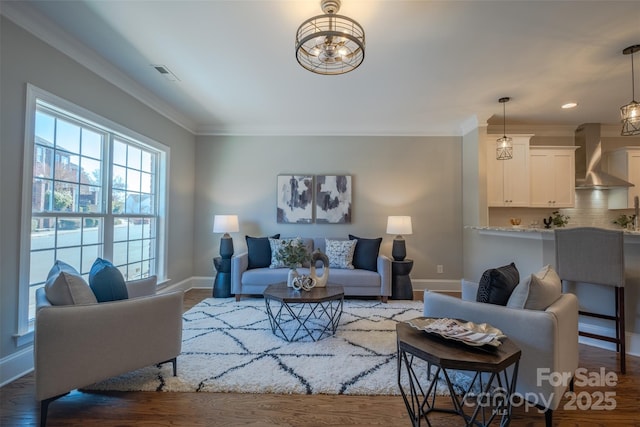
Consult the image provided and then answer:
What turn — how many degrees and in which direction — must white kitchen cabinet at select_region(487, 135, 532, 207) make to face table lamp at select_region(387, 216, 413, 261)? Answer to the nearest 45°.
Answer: approximately 45° to its right

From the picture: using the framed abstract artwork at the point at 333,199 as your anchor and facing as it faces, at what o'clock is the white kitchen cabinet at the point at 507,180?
The white kitchen cabinet is roughly at 9 o'clock from the framed abstract artwork.

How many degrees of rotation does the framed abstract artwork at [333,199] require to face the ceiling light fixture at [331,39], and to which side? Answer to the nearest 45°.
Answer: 0° — it already faces it

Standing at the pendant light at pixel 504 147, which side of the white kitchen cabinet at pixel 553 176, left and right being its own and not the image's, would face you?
front

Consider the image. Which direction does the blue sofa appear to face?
toward the camera

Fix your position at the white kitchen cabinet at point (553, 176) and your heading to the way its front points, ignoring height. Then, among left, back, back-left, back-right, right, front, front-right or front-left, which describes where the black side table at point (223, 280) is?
front-right

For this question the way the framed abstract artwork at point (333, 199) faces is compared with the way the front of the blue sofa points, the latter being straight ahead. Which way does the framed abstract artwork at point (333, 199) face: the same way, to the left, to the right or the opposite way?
the same way

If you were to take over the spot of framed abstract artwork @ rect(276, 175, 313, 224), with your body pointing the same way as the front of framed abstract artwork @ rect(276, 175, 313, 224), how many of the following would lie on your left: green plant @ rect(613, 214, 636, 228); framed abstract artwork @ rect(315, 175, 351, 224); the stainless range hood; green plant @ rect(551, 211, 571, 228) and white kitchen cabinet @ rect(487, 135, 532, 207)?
5

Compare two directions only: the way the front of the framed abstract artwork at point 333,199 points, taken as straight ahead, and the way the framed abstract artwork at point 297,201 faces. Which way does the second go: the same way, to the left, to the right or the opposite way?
the same way

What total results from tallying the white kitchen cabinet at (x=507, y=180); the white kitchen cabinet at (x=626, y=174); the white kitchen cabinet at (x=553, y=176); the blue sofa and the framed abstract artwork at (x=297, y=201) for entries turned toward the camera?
5

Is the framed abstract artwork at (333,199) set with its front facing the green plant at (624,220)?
no

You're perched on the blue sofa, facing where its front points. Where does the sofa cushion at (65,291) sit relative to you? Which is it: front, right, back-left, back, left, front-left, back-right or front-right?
front-right

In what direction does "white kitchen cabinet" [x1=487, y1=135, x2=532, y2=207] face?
toward the camera

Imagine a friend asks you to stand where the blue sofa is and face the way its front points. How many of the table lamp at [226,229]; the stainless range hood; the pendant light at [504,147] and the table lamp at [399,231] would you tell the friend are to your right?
1

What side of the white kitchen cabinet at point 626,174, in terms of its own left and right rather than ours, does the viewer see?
front

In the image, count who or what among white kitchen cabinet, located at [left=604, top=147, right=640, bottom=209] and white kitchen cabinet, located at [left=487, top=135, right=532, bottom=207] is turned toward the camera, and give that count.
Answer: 2

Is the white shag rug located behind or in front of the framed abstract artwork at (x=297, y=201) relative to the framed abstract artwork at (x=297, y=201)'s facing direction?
in front

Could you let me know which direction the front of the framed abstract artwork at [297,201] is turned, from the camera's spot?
facing the viewer

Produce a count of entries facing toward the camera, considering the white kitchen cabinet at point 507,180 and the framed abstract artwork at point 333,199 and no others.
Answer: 2
